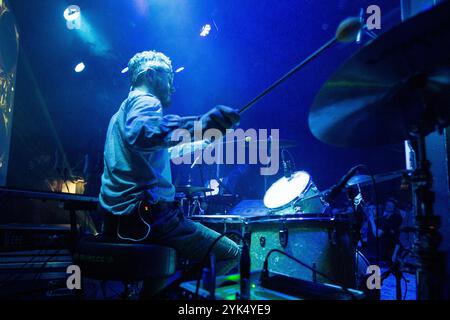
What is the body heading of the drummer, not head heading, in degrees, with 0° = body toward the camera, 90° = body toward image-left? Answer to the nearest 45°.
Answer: approximately 270°

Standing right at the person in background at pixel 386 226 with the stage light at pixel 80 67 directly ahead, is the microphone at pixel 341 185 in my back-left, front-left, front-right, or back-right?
front-left

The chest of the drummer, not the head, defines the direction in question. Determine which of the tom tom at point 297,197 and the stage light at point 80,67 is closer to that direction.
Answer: the tom tom

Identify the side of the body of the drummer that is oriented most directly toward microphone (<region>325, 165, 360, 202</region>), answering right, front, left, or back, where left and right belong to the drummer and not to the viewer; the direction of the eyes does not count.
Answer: front

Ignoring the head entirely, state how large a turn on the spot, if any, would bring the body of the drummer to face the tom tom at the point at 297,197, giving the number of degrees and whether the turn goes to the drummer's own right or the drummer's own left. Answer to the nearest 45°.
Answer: approximately 45° to the drummer's own left

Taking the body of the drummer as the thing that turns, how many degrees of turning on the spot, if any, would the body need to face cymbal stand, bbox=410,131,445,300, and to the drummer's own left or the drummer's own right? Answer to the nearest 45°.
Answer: approximately 45° to the drummer's own right

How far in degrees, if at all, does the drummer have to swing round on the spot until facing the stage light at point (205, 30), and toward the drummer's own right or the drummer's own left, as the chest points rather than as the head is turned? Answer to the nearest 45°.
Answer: approximately 90° to the drummer's own left

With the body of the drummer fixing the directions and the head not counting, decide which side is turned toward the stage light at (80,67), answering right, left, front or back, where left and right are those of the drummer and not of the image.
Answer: left

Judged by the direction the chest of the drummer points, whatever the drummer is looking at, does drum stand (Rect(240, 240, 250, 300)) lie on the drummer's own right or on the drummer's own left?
on the drummer's own right

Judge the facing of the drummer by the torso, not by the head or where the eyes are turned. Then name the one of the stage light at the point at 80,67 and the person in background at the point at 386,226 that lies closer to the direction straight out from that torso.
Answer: the person in background

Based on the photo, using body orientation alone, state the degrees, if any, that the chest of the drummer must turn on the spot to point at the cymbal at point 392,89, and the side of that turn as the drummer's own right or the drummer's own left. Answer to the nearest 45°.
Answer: approximately 45° to the drummer's own right

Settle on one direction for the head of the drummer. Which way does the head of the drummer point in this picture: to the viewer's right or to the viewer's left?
to the viewer's right

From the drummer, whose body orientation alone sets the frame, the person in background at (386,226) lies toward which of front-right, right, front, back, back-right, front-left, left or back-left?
front-left
